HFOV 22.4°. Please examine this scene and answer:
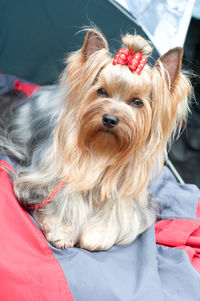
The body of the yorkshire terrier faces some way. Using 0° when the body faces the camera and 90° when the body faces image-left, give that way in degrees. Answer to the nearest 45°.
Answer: approximately 315°

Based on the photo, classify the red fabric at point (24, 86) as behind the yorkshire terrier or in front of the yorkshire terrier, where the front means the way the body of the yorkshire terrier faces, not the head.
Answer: behind

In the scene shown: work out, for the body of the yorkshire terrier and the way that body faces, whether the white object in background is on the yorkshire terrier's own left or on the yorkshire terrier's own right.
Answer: on the yorkshire terrier's own left
